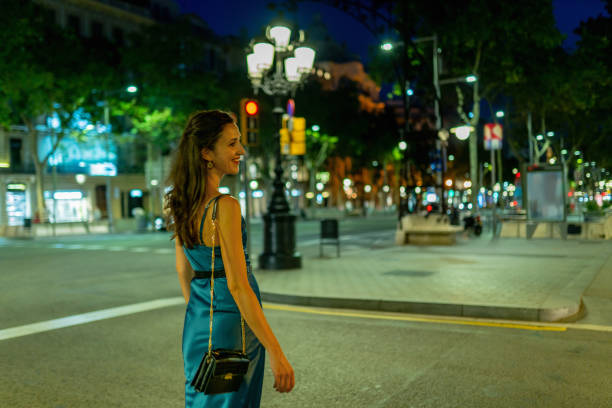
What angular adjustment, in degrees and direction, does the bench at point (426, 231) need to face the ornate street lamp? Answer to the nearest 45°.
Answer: approximately 45° to its right

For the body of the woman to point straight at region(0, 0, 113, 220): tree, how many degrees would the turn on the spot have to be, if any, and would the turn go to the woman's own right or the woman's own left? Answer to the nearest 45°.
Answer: approximately 45° to the woman's own left

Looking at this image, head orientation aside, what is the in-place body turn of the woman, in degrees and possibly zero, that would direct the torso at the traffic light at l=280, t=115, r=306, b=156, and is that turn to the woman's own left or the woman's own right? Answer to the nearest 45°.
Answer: approximately 45° to the woman's own left

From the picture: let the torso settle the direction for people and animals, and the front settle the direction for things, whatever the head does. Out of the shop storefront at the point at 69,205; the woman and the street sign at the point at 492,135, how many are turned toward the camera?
2

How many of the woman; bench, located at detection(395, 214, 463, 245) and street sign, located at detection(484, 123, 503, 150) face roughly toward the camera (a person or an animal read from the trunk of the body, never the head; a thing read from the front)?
2

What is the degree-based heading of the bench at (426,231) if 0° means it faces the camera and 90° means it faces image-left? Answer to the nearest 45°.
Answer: approximately 0°

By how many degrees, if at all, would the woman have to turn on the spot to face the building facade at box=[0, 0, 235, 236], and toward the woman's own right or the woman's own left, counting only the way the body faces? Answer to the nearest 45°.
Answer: approximately 45° to the woman's own left

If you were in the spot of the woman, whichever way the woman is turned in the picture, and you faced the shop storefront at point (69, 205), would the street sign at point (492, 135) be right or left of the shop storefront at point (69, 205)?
right

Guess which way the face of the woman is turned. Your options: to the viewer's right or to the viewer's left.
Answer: to the viewer's right

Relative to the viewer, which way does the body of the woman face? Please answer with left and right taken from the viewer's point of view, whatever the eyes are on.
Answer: facing away from the viewer and to the right of the viewer

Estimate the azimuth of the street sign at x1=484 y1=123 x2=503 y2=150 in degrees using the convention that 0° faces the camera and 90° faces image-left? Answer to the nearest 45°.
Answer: approximately 0°
